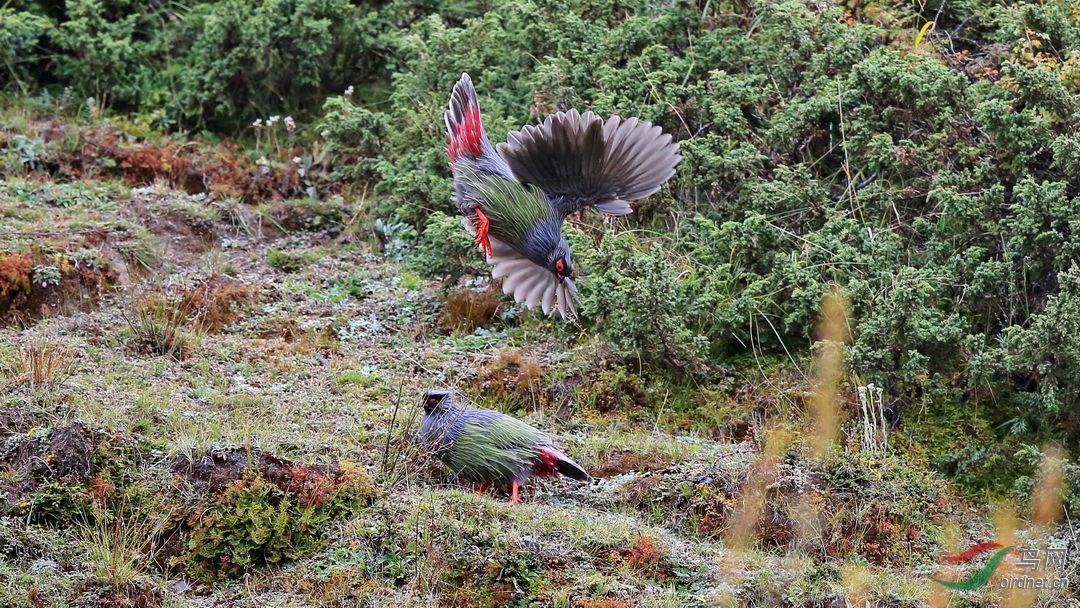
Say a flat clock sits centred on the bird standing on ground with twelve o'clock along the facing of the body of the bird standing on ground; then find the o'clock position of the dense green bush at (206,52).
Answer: The dense green bush is roughly at 2 o'clock from the bird standing on ground.

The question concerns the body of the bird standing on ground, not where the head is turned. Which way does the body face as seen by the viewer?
to the viewer's left

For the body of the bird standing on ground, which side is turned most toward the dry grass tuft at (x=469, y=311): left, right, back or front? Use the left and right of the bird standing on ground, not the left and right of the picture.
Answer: right
